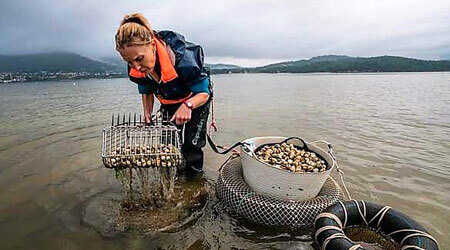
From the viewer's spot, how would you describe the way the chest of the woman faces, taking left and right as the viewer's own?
facing the viewer and to the left of the viewer

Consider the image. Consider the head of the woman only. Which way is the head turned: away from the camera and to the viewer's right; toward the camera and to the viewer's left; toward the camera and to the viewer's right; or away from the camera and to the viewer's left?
toward the camera and to the viewer's left

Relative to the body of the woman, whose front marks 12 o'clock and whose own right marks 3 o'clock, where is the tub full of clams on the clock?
The tub full of clams is roughly at 8 o'clock from the woman.

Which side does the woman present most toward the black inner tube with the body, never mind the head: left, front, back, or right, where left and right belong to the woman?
left
